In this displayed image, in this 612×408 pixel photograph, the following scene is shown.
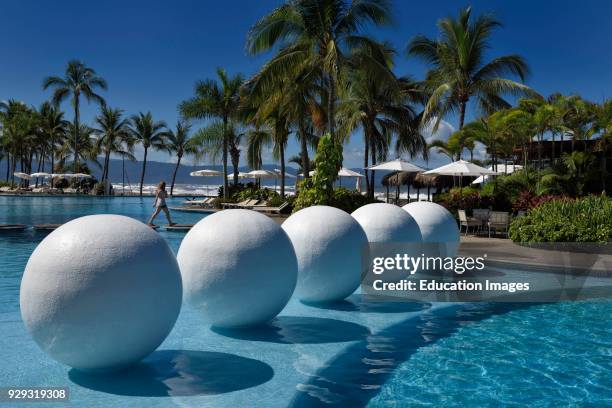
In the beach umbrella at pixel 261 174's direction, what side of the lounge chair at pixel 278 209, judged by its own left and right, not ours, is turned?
right

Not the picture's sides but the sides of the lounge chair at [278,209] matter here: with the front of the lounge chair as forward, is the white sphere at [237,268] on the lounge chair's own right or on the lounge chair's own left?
on the lounge chair's own left

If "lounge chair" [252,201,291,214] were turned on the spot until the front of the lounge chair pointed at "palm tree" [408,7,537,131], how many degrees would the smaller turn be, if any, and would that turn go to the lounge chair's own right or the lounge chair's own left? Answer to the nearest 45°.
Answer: approximately 180°

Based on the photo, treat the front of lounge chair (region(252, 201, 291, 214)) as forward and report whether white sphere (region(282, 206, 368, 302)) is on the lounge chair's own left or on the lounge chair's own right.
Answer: on the lounge chair's own left

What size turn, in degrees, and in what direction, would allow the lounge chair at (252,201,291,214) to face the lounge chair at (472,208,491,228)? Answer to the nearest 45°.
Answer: approximately 135° to its left

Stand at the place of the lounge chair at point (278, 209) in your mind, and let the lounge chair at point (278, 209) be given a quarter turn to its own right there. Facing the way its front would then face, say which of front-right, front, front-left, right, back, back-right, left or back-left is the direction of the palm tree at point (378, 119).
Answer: front-right

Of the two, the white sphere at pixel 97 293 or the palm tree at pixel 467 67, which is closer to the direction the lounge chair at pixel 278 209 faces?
the white sphere

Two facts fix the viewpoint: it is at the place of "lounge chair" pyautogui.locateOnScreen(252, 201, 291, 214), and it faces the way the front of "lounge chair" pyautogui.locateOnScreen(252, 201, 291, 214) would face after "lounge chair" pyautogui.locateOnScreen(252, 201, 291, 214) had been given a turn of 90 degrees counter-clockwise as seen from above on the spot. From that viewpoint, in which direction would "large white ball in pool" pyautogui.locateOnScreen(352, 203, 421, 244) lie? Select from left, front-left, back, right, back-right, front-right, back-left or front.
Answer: front

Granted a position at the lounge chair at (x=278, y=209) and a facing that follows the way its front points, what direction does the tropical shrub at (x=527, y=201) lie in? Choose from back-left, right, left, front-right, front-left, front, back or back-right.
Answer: back-left

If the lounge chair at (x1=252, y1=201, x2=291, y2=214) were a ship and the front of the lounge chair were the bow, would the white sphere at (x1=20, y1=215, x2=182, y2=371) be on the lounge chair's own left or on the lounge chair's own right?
on the lounge chair's own left

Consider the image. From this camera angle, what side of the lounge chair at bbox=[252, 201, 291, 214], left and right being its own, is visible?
left

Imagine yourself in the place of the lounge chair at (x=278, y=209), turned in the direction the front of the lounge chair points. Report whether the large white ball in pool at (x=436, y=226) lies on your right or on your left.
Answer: on your left

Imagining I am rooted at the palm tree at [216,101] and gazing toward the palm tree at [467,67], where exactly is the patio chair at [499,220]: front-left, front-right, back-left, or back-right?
front-right

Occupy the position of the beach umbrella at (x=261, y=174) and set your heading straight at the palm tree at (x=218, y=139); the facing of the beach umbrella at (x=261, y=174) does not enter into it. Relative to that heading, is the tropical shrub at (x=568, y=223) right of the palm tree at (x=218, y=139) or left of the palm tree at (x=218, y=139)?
left

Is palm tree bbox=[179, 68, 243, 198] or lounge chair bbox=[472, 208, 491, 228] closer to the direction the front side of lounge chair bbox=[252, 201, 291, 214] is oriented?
the palm tree
